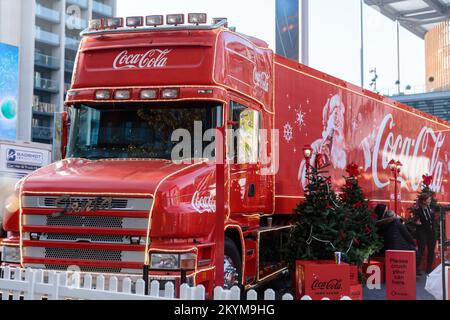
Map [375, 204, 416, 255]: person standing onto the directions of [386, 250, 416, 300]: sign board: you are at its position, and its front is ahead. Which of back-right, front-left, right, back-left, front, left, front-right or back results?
back

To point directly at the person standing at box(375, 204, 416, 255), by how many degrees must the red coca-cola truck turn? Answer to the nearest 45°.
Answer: approximately 180°

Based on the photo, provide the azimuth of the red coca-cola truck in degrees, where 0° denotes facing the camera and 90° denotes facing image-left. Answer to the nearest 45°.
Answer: approximately 45°

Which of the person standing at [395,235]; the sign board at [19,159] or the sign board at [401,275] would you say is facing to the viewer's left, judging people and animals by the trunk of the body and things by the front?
the person standing

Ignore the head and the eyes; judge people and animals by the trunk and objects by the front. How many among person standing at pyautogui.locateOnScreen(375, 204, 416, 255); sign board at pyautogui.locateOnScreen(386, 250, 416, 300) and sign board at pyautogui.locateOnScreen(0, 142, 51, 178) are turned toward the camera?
2

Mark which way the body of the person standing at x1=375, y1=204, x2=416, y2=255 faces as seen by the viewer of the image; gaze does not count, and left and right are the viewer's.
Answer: facing to the left of the viewer

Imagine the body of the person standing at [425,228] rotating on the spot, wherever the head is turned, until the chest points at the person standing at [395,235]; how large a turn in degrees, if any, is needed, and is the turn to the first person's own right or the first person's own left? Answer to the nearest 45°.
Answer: approximately 45° to the first person's own right

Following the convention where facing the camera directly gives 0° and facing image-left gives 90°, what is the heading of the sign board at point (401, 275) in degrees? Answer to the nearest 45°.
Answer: approximately 0°

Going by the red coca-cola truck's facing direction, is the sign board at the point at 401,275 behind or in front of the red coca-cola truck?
behind
